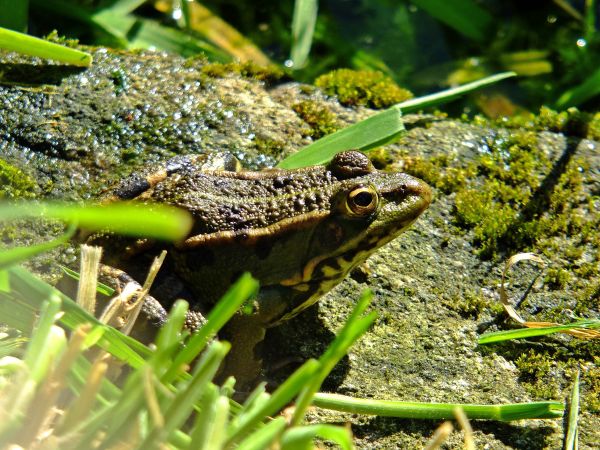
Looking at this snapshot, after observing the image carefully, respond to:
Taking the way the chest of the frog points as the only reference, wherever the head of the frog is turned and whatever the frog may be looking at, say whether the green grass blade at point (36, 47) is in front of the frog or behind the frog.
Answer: behind

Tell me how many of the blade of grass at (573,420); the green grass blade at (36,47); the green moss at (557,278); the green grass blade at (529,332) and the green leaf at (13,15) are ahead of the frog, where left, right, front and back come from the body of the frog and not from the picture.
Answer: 3

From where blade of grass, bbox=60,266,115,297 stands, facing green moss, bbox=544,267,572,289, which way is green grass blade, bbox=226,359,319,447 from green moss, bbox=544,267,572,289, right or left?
right

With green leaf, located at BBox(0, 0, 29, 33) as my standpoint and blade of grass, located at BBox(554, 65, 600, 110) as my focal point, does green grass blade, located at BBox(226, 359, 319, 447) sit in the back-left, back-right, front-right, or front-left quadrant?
front-right

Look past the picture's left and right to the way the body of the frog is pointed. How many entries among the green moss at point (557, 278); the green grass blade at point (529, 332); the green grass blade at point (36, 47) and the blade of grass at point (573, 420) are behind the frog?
1

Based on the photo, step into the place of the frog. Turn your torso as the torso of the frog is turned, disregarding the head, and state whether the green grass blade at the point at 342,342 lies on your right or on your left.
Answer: on your right

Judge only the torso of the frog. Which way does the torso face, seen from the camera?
to the viewer's right

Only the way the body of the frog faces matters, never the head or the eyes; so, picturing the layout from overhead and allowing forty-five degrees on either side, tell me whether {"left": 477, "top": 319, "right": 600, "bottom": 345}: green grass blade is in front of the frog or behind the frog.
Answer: in front
